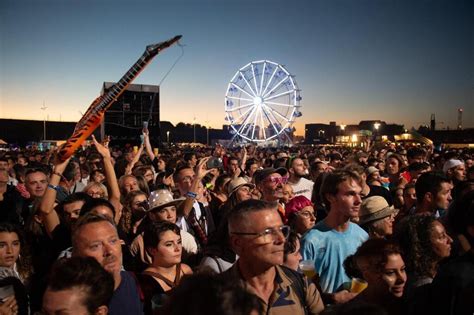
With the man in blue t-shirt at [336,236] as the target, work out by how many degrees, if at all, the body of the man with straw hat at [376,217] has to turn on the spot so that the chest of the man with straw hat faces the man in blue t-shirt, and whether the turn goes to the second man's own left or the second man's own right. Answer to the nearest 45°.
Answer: approximately 90° to the second man's own right

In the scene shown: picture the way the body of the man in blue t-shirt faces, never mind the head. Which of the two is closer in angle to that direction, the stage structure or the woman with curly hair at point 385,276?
the woman with curly hair

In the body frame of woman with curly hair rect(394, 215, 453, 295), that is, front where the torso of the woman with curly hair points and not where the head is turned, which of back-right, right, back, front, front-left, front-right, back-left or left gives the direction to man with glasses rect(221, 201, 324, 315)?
back-right

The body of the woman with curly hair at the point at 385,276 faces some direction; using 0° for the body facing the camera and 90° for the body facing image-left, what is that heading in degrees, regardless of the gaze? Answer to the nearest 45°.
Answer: approximately 315°

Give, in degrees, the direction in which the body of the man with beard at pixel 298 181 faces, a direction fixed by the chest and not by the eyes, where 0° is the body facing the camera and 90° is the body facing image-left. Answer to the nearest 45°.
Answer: approximately 315°

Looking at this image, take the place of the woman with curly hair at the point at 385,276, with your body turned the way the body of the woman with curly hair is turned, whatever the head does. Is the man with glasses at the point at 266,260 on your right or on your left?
on your right

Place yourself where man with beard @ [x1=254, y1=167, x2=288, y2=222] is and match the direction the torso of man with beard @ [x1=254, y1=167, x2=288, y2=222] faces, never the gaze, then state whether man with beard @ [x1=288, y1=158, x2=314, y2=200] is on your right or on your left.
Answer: on your left

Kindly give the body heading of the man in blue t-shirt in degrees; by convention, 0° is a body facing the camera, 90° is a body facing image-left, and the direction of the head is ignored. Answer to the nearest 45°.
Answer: approximately 315°

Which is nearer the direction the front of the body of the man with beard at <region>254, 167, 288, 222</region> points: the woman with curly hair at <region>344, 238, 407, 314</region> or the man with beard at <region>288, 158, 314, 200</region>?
the woman with curly hair

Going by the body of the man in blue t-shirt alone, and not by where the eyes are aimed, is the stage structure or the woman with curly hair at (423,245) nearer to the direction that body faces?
the woman with curly hair
